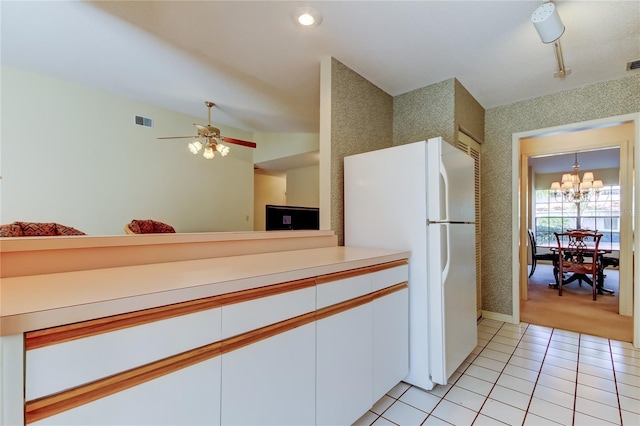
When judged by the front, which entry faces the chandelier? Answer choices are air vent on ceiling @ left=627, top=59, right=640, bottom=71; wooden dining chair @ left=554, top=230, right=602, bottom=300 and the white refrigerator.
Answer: the wooden dining chair

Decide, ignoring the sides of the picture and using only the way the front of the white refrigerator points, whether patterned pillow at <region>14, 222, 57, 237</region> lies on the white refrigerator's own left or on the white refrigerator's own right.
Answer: on the white refrigerator's own right

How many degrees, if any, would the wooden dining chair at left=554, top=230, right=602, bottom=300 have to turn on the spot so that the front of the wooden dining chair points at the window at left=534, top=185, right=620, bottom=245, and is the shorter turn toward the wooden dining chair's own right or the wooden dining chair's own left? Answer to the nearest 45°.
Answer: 0° — it already faces it

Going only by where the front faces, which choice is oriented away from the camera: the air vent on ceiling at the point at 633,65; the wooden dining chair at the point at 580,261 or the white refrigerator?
the wooden dining chair

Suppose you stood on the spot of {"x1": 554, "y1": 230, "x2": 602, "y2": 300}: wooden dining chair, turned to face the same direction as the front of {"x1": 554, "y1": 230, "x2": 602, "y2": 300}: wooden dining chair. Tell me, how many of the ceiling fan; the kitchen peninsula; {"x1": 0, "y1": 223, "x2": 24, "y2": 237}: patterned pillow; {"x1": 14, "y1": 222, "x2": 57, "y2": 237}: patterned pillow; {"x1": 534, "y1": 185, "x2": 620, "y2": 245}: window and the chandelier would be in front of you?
2

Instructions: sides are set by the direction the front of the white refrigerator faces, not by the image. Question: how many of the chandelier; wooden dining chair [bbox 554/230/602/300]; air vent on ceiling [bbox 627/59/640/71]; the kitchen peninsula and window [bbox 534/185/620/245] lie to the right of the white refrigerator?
1

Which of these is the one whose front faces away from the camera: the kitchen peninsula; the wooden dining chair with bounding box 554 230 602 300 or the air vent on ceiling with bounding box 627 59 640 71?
the wooden dining chair

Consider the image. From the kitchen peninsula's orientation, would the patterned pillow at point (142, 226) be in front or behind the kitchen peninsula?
behind

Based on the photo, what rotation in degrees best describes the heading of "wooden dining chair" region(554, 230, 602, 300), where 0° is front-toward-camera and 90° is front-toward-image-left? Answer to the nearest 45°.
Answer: approximately 180°
